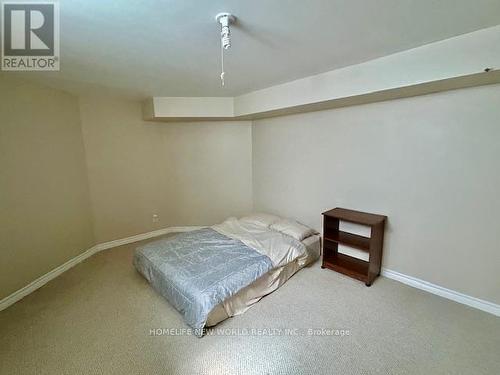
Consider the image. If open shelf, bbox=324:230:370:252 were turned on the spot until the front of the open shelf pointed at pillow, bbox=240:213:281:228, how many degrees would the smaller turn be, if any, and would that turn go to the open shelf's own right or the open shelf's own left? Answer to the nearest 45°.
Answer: approximately 45° to the open shelf's own right

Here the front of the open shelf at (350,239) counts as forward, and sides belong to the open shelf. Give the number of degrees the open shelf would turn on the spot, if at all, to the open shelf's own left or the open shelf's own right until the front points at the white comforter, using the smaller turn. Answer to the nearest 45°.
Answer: approximately 45° to the open shelf's own right

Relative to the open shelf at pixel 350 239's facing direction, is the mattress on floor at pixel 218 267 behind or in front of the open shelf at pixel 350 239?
in front

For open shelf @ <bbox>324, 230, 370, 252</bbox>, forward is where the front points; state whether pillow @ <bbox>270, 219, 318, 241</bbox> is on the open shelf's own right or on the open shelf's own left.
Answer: on the open shelf's own right

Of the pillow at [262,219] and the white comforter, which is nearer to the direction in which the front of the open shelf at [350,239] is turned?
the white comforter

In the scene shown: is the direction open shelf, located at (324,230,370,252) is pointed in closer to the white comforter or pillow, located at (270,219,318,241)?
the white comforter

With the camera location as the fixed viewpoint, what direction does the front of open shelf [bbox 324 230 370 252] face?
facing the viewer and to the left of the viewer
